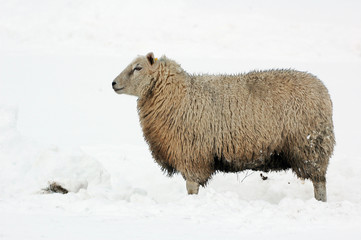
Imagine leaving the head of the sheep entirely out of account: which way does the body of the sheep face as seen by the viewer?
to the viewer's left
